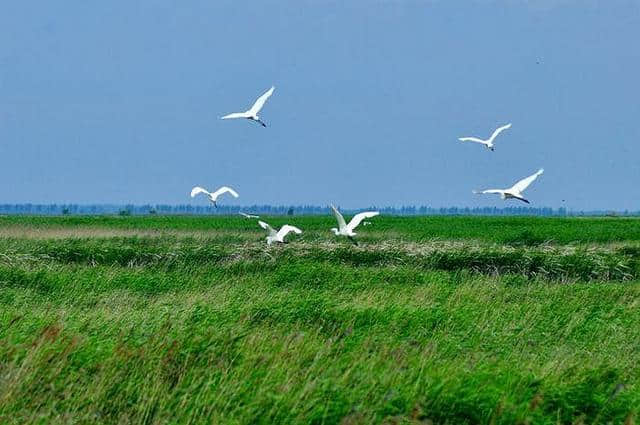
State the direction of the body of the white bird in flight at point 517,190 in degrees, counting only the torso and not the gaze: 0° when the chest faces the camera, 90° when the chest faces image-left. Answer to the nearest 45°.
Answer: approximately 45°

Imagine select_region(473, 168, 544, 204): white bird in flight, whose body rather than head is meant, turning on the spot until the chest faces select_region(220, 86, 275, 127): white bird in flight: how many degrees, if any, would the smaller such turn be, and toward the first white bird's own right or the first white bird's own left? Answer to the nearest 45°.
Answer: approximately 45° to the first white bird's own right
